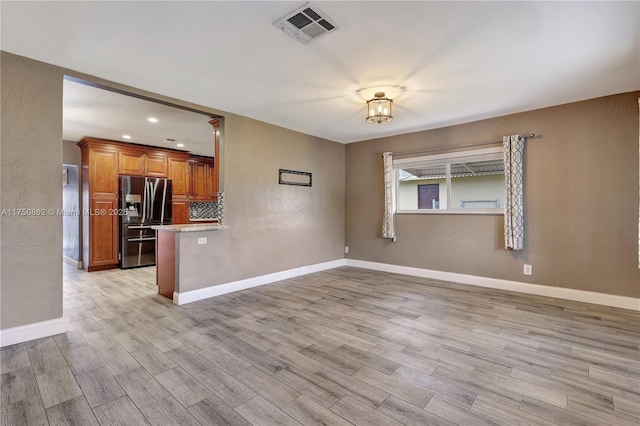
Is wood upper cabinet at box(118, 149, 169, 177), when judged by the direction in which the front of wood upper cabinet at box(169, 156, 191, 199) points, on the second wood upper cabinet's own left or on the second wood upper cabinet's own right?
on the second wood upper cabinet's own right

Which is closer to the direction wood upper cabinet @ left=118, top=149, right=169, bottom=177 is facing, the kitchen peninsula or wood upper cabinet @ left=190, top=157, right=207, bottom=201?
the kitchen peninsula

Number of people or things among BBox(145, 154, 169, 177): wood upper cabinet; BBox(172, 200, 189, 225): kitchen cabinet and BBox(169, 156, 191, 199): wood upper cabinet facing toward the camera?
3

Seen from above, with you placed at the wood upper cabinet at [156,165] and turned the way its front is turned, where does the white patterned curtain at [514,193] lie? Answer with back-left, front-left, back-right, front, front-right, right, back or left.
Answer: front-left

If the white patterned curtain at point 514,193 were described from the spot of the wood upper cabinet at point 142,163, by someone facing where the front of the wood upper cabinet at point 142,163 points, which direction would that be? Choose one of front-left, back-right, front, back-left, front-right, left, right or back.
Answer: front-left

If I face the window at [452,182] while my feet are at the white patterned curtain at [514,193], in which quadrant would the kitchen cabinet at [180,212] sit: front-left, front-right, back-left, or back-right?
front-left

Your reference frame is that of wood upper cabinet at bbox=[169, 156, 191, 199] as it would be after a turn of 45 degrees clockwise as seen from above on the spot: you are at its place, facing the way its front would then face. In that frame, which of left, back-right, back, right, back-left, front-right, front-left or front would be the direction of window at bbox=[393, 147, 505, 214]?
left

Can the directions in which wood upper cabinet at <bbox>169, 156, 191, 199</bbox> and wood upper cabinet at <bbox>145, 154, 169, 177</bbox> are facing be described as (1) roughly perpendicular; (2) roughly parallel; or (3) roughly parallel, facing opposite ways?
roughly parallel

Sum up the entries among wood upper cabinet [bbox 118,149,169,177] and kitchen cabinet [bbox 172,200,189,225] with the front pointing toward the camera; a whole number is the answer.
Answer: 2

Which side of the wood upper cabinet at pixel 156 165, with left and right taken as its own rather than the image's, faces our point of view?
front

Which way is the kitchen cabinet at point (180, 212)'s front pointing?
toward the camera

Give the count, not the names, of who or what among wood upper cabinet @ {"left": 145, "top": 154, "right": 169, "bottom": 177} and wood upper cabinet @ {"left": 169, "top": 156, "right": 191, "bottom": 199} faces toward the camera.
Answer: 2

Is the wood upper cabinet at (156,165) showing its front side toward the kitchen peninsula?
yes

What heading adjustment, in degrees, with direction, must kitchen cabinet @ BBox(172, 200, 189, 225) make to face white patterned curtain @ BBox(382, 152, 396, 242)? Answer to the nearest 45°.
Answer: approximately 45° to its left

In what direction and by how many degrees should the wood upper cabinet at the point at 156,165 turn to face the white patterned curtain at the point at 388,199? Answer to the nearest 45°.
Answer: approximately 45° to its left

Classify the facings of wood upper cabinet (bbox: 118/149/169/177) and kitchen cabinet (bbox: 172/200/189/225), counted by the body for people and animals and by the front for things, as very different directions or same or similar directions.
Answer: same or similar directions
